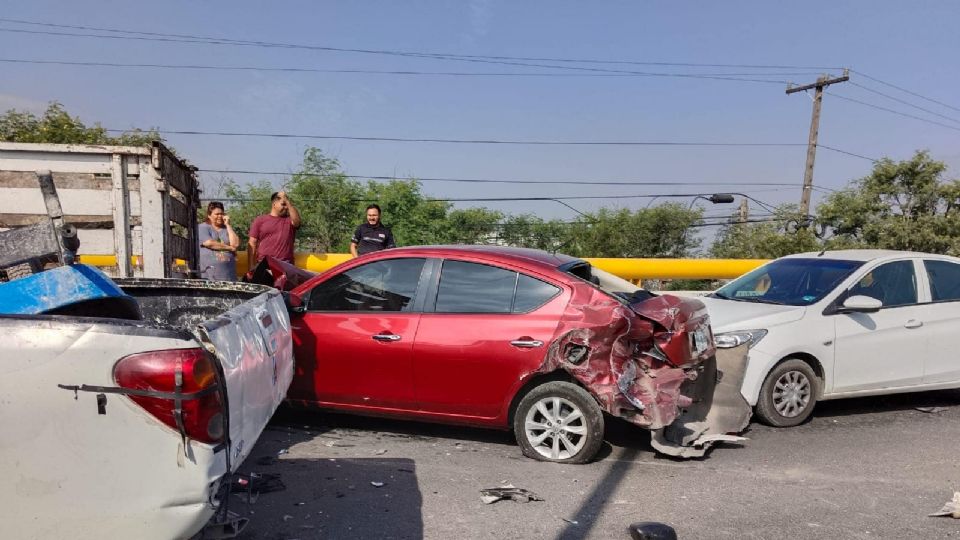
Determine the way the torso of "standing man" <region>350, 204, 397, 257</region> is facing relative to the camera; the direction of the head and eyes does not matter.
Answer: toward the camera

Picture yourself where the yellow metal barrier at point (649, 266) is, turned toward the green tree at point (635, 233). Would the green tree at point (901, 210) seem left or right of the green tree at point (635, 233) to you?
right

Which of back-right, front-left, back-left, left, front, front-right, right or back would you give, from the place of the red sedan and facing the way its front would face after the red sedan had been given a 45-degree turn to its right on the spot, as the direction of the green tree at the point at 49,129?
front

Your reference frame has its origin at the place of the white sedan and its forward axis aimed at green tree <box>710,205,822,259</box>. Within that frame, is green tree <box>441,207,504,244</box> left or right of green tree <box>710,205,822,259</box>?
left

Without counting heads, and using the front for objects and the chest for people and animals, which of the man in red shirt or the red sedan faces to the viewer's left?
the red sedan

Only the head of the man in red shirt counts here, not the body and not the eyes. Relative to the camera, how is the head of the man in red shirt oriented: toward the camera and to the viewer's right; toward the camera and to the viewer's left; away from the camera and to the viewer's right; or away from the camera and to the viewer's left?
toward the camera and to the viewer's right

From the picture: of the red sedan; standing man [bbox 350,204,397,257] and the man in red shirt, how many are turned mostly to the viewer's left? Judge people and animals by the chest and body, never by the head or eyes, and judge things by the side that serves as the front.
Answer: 1

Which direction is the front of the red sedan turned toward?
to the viewer's left

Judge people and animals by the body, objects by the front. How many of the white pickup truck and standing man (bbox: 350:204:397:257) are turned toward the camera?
1

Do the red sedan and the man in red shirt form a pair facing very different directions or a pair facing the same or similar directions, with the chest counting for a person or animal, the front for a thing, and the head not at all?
very different directions

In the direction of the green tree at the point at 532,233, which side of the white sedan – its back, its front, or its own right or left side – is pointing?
right

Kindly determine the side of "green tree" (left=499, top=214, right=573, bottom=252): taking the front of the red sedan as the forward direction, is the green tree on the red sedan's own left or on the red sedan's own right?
on the red sedan's own right

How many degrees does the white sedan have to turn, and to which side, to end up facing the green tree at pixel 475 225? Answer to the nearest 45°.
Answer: approximately 90° to its right

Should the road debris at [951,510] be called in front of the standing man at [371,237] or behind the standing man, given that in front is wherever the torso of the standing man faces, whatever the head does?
in front

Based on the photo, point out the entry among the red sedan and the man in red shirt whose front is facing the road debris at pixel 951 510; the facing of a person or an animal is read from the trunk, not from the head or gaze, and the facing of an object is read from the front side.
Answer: the man in red shirt

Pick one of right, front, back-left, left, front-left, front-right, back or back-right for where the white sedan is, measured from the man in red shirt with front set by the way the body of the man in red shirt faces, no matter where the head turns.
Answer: front
